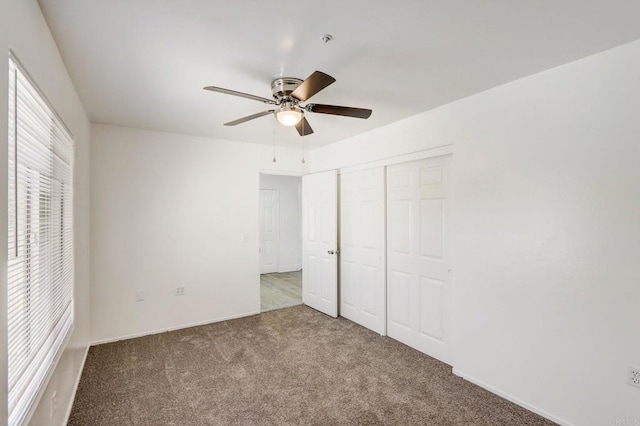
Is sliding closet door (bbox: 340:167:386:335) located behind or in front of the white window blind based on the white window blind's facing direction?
in front

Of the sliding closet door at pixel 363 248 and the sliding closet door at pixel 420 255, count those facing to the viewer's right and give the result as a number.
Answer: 0

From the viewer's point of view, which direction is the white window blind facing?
to the viewer's right

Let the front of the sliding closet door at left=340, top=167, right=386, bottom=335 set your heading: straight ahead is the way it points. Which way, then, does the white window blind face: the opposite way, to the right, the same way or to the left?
the opposite way

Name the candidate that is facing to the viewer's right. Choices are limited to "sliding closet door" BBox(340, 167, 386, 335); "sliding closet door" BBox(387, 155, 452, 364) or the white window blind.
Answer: the white window blind

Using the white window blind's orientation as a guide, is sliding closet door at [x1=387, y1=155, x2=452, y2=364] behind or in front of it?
in front

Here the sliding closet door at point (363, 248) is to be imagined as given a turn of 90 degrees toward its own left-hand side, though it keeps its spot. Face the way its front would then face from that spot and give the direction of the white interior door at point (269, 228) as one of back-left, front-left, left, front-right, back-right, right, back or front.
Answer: back

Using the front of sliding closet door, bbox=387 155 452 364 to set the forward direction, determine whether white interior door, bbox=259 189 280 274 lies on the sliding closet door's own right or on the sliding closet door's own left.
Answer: on the sliding closet door's own right

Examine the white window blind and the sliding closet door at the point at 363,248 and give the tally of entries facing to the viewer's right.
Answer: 1

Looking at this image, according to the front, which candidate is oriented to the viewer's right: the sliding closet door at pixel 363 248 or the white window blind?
the white window blind

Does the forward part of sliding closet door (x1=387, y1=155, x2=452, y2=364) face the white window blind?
yes

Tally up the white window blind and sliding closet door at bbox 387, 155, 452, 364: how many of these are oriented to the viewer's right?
1

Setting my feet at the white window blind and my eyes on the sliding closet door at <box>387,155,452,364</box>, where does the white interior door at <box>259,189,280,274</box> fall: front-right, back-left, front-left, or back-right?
front-left

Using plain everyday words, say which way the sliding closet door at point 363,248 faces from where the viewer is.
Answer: facing the viewer and to the left of the viewer

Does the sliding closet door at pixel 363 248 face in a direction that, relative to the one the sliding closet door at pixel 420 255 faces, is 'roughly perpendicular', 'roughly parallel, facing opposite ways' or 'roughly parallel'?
roughly parallel

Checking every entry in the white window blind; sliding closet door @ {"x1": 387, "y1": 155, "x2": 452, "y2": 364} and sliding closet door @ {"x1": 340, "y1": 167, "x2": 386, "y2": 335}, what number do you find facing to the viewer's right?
1

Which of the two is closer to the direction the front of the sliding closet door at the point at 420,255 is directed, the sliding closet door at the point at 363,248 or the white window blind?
the white window blind
